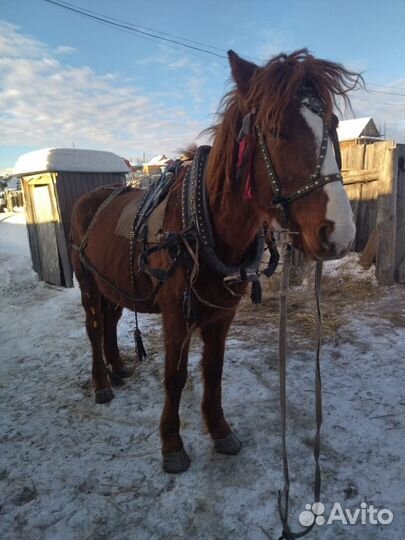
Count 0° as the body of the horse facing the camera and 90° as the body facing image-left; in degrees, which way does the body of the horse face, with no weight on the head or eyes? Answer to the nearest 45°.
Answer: approximately 315°

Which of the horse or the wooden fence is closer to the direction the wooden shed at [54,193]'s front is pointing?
the horse

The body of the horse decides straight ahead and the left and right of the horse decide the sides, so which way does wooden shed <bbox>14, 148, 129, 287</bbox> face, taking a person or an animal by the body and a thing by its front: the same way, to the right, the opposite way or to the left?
to the right

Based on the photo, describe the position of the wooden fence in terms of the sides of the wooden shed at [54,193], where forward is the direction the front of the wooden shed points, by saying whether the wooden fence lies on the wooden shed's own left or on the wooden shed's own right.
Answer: on the wooden shed's own left

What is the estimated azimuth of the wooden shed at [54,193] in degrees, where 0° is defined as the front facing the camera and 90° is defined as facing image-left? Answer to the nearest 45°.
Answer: approximately 45°

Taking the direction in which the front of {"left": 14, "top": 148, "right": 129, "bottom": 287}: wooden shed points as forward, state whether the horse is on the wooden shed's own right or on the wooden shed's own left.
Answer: on the wooden shed's own left

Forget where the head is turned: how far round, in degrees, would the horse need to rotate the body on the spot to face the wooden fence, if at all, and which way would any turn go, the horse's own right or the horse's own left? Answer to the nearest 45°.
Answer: approximately 90° to the horse's own left
